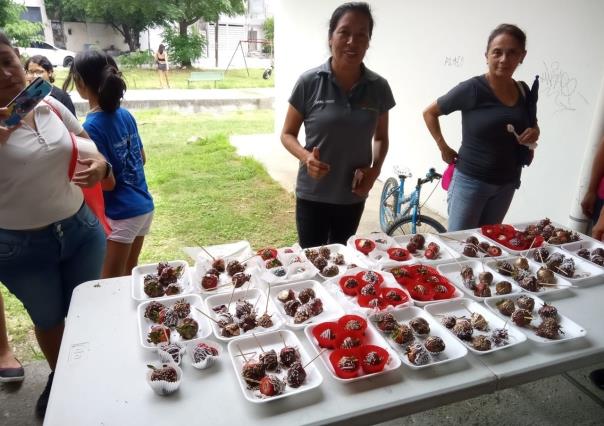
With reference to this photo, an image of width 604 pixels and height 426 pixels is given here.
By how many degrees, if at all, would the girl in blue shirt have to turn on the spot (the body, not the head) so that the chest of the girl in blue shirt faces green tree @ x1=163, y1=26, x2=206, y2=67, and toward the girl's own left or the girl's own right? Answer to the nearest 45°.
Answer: approximately 45° to the girl's own right

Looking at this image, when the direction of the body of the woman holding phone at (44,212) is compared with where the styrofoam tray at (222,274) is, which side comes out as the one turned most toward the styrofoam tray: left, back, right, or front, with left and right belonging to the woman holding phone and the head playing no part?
front

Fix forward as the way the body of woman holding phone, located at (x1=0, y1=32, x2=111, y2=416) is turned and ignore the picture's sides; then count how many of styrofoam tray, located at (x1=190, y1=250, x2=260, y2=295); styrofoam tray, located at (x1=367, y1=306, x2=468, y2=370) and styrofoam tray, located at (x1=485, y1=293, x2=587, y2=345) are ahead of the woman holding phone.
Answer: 3

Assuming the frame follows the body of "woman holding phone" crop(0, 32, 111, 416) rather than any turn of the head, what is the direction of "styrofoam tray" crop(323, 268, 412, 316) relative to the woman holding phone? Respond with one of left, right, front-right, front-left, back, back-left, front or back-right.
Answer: front

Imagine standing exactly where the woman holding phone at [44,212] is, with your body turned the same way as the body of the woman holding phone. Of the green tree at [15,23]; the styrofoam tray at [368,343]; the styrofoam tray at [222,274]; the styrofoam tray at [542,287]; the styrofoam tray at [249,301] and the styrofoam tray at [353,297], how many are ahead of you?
5

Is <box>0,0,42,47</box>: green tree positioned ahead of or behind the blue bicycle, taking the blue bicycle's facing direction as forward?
behind

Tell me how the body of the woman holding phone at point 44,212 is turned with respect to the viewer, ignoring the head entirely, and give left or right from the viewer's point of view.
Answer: facing the viewer and to the right of the viewer

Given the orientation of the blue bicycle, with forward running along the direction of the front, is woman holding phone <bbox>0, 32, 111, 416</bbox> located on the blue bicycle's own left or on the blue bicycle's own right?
on the blue bicycle's own right

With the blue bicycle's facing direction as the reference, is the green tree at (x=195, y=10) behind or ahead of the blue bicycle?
behind

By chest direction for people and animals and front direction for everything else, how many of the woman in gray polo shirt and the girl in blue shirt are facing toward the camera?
1

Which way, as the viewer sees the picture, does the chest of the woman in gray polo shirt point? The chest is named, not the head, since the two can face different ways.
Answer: toward the camera
